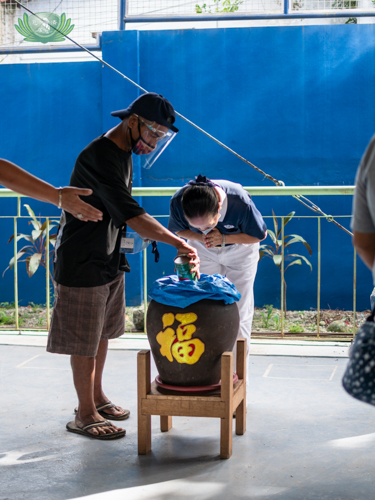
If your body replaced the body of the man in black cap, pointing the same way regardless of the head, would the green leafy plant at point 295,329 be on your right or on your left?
on your left

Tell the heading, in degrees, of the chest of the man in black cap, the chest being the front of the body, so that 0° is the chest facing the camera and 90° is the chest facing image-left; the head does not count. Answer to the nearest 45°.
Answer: approximately 270°

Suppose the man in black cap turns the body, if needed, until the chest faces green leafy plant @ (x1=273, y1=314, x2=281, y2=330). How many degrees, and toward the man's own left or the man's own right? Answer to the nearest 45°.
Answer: approximately 45° to the man's own left

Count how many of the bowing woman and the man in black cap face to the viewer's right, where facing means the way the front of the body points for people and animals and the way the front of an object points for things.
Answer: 1

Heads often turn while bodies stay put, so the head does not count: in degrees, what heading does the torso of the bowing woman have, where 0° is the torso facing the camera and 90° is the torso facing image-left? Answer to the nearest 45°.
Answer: approximately 45°

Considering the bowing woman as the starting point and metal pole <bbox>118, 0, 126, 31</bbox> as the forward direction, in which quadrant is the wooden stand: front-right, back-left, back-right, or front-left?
back-left

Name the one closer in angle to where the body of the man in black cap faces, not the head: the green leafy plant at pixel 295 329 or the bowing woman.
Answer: the bowing woman

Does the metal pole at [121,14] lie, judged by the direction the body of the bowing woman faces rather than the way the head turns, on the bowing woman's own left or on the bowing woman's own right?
on the bowing woman's own right

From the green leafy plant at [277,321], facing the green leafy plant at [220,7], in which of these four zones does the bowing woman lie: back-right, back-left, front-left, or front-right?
back-left

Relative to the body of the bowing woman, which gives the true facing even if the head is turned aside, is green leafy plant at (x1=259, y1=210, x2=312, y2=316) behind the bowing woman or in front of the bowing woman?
behind

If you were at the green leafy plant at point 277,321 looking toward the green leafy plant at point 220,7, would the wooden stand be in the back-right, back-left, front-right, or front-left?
back-left

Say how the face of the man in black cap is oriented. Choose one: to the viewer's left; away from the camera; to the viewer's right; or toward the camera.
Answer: to the viewer's right
